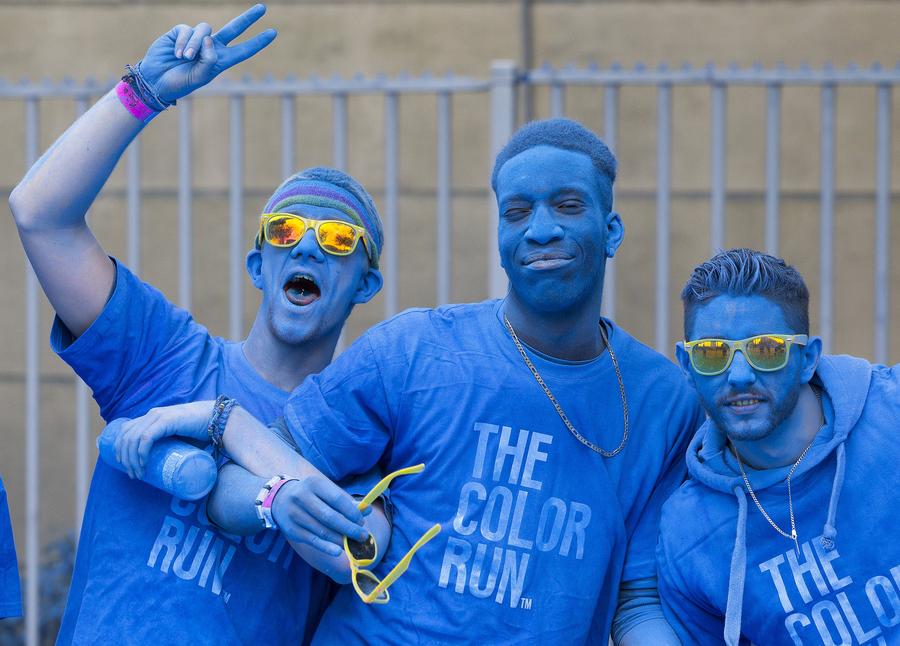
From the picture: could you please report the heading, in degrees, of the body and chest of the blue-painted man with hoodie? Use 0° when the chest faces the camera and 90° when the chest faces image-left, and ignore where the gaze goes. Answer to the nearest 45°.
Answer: approximately 0°

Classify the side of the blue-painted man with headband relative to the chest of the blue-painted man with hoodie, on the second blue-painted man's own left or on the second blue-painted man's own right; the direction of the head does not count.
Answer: on the second blue-painted man's own right

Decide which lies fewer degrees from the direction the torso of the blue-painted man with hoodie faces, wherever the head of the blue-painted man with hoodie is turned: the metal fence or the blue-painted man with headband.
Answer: the blue-painted man with headband

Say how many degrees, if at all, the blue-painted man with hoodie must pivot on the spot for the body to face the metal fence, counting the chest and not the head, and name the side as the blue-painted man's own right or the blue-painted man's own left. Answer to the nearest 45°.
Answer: approximately 135° to the blue-painted man's own right

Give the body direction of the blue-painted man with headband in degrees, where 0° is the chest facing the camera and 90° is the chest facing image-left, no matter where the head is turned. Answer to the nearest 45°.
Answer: approximately 0°

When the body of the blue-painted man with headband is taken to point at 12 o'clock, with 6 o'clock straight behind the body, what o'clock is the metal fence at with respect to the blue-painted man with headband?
The metal fence is roughly at 7 o'clock from the blue-painted man with headband.

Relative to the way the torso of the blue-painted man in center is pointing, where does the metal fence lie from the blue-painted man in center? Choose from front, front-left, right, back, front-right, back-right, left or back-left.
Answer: back

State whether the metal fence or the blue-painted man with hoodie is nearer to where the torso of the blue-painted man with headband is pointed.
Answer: the blue-painted man with hoodie

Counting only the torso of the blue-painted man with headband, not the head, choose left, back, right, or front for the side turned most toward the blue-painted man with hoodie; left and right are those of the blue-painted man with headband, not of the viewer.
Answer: left

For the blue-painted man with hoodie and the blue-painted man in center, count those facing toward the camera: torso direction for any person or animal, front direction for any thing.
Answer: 2
